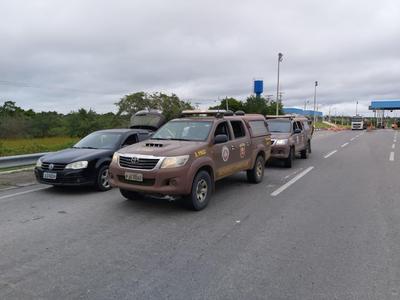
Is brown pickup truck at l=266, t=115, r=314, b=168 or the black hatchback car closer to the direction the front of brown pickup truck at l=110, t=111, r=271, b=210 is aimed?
the black hatchback car

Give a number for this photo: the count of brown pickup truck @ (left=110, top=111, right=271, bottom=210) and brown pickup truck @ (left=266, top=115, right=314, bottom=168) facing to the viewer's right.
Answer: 0

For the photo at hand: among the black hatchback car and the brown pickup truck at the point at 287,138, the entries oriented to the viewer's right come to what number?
0

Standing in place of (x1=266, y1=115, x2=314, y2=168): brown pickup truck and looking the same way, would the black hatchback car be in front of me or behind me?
in front

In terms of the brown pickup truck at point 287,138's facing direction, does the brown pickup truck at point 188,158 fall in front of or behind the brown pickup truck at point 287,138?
in front

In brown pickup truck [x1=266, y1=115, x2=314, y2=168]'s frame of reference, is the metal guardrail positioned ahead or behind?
ahead

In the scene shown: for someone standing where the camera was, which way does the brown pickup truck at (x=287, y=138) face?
facing the viewer and to the left of the viewer

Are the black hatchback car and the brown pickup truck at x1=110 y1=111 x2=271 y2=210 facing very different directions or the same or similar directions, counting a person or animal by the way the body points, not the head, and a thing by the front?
same or similar directions

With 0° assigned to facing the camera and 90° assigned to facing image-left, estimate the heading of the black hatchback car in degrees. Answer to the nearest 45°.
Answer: approximately 45°

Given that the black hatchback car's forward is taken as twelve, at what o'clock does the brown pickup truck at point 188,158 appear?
The brown pickup truck is roughly at 9 o'clock from the black hatchback car.

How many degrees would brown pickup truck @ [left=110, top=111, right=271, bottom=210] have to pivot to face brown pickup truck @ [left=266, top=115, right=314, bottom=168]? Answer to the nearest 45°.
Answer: approximately 180°
